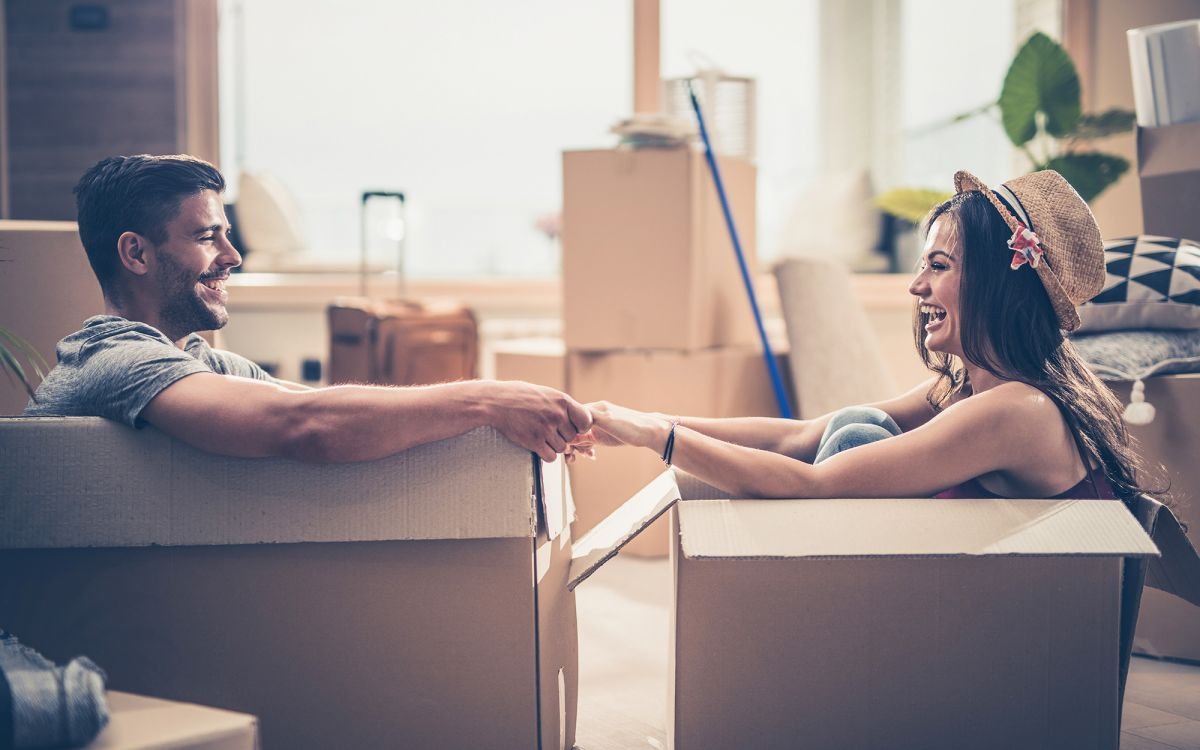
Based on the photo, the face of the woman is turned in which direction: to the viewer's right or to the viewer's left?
to the viewer's left

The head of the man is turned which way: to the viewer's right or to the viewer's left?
to the viewer's right

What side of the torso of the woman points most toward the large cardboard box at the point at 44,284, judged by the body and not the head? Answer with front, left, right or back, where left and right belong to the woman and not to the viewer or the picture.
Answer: front

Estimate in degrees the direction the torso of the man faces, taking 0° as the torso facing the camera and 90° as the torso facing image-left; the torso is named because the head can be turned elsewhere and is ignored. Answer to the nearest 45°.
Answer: approximately 270°

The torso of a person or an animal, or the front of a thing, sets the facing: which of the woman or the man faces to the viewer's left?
the woman

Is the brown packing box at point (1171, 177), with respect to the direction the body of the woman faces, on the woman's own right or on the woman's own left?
on the woman's own right

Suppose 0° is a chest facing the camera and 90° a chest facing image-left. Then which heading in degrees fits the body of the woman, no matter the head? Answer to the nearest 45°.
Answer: approximately 90°

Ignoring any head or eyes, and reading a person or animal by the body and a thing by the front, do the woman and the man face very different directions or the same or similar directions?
very different directions

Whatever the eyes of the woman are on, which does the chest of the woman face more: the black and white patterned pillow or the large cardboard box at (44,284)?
the large cardboard box

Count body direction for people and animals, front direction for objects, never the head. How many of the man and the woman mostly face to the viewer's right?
1
